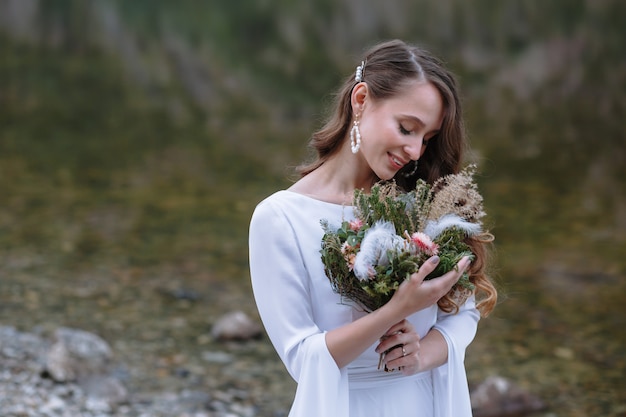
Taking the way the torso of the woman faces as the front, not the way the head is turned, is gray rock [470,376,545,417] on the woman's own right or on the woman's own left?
on the woman's own left

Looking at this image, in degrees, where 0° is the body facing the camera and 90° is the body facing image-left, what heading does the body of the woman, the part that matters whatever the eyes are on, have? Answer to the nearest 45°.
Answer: approximately 315°
